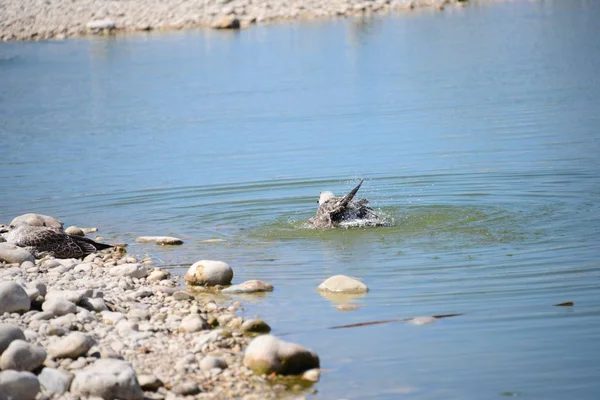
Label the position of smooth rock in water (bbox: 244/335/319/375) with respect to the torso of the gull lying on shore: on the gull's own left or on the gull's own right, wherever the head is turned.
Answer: on the gull's own left

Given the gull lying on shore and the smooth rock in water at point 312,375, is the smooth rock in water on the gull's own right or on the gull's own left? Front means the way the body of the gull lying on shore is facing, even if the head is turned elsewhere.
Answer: on the gull's own left

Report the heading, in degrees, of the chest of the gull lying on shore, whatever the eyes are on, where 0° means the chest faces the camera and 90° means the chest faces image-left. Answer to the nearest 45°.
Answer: approximately 90°

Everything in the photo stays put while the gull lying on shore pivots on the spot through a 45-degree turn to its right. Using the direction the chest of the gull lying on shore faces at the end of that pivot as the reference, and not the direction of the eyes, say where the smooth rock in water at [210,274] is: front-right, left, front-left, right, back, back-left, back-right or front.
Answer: back

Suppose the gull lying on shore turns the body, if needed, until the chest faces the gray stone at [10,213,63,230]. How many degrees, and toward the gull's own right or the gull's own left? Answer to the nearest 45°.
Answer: approximately 90° to the gull's own right

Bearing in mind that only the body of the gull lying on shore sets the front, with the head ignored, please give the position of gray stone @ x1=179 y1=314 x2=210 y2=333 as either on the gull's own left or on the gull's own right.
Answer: on the gull's own left

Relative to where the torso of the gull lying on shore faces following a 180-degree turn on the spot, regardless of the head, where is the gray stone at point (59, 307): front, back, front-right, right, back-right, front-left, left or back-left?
right

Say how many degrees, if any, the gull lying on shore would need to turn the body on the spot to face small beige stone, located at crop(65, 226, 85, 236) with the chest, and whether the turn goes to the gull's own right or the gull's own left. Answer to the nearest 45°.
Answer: approximately 90° to the gull's own right

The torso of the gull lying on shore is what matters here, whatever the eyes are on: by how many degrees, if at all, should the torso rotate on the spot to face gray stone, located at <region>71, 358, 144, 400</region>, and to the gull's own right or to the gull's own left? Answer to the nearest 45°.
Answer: approximately 90° to the gull's own left

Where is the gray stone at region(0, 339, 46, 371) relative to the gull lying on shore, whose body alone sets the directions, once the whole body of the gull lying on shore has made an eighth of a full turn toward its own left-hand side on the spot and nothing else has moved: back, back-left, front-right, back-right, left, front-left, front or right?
front-left

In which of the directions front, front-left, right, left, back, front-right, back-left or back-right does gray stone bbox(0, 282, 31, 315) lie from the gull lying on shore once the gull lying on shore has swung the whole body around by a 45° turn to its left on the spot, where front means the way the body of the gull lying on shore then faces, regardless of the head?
front-left

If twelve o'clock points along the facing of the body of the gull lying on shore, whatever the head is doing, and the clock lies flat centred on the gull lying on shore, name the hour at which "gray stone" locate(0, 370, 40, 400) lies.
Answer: The gray stone is roughly at 9 o'clock from the gull lying on shore.

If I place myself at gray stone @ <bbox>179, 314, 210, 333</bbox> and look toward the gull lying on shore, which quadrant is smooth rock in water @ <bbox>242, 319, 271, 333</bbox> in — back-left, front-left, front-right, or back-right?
back-right

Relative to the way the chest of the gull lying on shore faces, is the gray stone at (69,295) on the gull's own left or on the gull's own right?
on the gull's own left

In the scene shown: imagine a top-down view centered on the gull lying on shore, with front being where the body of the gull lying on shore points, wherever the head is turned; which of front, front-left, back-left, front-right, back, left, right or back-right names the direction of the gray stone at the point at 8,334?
left

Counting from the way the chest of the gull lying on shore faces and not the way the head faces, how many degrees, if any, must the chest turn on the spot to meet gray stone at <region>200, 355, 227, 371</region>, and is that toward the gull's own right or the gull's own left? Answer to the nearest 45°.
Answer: approximately 90° to the gull's own left

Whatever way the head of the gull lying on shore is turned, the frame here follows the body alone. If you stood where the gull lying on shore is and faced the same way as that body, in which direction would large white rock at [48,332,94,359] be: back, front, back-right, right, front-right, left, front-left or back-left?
left
